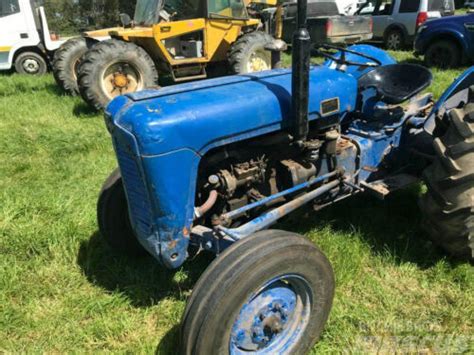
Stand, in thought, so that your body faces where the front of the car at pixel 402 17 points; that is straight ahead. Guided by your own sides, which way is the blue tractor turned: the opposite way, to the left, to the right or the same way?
to the left

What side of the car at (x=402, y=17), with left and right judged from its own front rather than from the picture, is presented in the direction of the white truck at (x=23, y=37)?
left

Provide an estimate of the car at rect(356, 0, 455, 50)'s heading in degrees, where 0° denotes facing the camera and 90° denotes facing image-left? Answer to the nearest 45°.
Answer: approximately 135°

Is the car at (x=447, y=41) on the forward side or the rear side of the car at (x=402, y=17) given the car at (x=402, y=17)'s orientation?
on the rear side

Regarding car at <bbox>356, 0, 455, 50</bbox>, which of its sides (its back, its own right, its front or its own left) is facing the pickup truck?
left

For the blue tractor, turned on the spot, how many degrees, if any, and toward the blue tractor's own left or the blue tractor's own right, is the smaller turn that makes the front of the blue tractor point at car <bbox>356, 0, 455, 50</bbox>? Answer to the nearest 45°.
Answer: approximately 135° to the blue tractor's own right

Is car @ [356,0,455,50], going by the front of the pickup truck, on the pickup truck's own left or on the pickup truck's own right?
on the pickup truck's own right

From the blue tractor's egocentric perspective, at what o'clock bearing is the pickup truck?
The pickup truck is roughly at 5 o'clock from the blue tractor.

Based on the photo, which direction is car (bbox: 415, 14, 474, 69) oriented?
to the viewer's left

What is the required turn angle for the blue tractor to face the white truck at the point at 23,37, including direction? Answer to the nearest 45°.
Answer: approximately 90° to its right

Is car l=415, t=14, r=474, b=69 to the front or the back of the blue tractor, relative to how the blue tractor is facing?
to the back

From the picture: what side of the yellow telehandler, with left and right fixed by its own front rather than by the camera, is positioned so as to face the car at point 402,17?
back

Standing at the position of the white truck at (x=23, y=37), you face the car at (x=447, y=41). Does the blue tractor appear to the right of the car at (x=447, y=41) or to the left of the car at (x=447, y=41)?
right

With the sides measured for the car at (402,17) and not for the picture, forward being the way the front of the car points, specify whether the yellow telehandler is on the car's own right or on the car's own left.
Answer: on the car's own left

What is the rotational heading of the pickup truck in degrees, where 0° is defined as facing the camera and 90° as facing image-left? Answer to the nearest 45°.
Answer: approximately 135°

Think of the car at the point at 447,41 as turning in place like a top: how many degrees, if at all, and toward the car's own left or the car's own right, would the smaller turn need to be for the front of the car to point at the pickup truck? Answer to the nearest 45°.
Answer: approximately 45° to the car's own right
